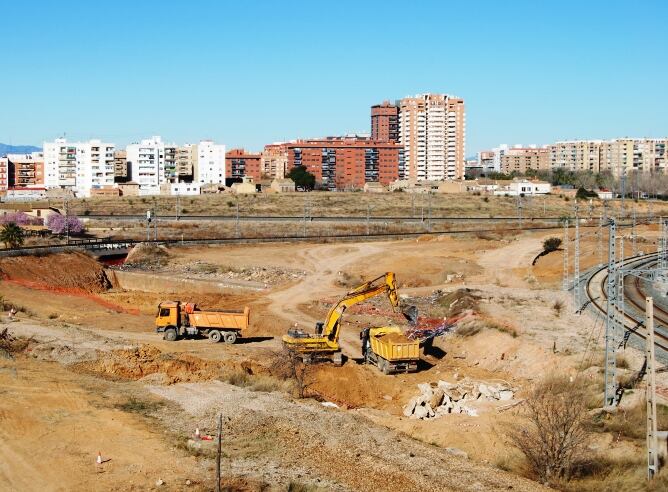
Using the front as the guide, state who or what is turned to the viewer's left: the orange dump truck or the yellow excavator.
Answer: the orange dump truck

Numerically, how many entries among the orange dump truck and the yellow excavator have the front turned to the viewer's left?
1

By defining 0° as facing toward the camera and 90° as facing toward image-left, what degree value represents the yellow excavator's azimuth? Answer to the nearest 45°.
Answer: approximately 270°

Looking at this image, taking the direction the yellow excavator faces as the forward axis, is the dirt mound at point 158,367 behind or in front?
behind

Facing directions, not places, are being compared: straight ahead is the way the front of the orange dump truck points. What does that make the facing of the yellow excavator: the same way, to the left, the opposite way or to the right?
the opposite way

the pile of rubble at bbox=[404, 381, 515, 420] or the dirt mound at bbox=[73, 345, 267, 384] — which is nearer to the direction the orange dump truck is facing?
the dirt mound

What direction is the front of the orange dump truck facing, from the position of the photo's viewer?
facing to the left of the viewer

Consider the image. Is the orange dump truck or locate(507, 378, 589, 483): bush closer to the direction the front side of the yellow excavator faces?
the bush

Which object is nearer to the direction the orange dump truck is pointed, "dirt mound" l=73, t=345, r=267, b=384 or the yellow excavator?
the dirt mound

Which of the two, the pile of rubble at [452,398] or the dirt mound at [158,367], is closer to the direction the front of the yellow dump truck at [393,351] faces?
the dirt mound
